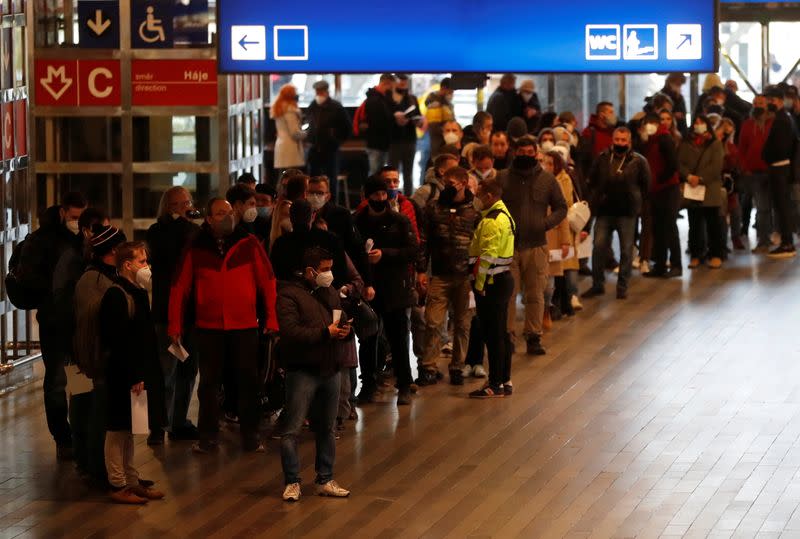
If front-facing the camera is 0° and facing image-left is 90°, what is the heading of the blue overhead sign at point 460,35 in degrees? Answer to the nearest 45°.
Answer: approximately 0°

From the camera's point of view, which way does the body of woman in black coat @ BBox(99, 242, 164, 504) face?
to the viewer's right

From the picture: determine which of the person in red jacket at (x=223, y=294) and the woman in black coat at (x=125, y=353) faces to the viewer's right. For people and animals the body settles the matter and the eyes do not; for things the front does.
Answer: the woman in black coat

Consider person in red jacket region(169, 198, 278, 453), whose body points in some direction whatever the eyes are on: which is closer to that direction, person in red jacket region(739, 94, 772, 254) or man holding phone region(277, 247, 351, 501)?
the man holding phone
